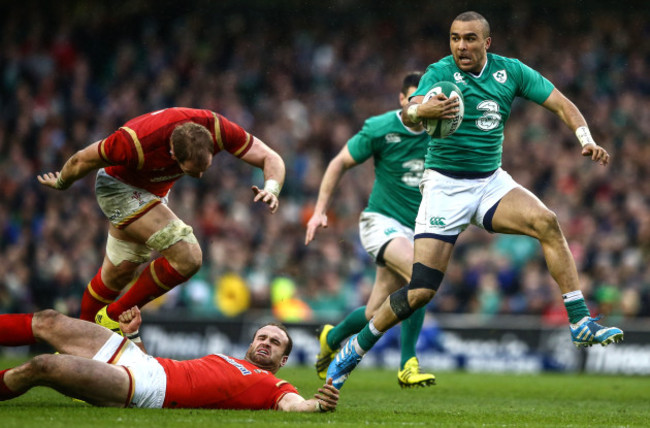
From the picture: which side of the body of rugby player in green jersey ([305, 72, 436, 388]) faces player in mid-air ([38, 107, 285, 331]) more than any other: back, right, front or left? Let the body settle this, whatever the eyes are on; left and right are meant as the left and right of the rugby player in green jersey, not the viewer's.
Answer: right

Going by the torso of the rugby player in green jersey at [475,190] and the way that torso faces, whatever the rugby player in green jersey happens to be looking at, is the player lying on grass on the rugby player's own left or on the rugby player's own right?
on the rugby player's own right

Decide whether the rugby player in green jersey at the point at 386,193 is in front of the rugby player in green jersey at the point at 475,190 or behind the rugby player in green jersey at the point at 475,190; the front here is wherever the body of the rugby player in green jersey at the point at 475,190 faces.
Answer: behind

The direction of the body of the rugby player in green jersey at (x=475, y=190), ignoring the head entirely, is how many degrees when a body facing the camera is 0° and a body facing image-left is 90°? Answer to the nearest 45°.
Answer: approximately 315°

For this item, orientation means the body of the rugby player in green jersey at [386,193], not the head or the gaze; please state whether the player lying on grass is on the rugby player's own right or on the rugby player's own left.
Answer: on the rugby player's own right

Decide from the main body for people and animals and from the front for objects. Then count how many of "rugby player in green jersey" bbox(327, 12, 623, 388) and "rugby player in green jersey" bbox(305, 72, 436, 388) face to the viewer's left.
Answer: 0
